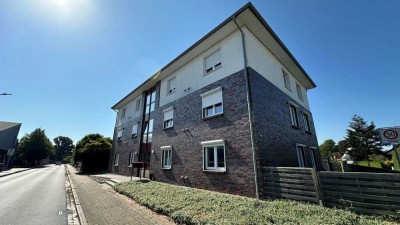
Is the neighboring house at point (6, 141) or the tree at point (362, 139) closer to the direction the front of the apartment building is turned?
the neighboring house

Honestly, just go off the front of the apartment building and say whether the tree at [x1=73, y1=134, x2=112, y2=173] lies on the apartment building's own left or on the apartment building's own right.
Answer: on the apartment building's own right

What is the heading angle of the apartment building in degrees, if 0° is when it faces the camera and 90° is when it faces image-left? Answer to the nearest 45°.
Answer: approximately 45°

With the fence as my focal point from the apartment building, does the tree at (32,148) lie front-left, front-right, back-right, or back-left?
back-right

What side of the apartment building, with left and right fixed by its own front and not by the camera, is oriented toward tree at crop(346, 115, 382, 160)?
back

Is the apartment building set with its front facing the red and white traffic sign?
no

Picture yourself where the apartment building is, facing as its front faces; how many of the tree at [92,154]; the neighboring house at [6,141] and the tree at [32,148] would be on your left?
0

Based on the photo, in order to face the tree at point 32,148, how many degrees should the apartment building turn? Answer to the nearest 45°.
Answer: approximately 90° to its right

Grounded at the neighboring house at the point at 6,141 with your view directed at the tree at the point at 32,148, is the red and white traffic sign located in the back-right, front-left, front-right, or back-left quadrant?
back-right

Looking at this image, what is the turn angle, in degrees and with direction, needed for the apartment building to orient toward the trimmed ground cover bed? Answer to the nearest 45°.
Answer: approximately 45° to its left

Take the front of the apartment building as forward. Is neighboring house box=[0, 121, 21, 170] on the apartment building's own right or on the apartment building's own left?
on the apartment building's own right

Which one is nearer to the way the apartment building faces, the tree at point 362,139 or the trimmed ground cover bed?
the trimmed ground cover bed
